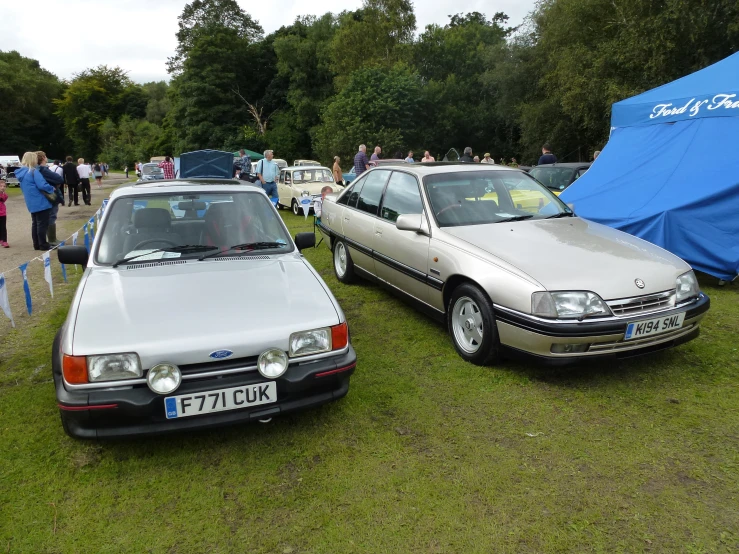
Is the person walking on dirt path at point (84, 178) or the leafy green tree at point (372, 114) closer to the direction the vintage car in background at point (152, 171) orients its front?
the person walking on dirt path

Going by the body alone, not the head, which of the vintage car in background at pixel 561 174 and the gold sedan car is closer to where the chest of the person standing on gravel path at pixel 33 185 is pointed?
the vintage car in background

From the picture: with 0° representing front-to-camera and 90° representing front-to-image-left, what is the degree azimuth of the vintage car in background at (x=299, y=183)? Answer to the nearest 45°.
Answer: approximately 315°

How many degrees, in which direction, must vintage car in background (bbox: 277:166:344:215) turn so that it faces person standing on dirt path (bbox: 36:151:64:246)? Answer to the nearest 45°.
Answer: approximately 90° to its right

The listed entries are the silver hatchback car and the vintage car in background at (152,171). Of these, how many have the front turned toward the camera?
2

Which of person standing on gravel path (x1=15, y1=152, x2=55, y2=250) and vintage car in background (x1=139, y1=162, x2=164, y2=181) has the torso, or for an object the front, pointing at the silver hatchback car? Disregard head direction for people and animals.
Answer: the vintage car in background

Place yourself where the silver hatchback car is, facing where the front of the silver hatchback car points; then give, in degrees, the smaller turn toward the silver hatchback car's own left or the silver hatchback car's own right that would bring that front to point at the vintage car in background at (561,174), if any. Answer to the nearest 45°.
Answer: approximately 135° to the silver hatchback car's own left

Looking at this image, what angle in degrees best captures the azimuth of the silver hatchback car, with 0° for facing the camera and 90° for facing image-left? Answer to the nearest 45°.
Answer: approximately 0°

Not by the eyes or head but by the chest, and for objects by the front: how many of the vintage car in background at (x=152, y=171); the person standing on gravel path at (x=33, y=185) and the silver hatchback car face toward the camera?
2
